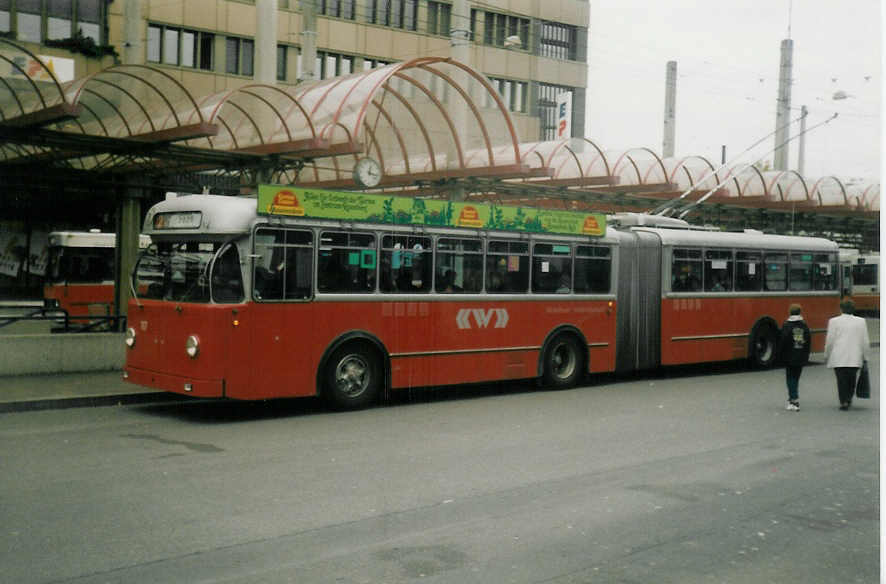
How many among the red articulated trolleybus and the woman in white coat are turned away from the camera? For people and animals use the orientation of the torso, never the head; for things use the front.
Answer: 1

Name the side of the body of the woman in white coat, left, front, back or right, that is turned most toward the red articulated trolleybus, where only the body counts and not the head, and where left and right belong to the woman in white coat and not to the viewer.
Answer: left

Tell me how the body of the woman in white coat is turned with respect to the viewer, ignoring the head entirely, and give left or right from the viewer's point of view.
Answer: facing away from the viewer

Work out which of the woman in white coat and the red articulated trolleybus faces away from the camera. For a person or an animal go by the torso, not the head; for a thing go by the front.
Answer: the woman in white coat

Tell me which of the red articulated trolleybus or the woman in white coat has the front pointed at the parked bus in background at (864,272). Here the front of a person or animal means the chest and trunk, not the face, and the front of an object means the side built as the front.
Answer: the woman in white coat

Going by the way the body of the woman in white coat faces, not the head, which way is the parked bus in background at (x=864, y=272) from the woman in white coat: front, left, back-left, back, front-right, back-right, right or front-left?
front

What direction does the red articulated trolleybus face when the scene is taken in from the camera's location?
facing the viewer and to the left of the viewer

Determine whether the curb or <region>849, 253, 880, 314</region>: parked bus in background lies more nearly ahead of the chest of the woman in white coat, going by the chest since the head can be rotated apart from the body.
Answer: the parked bus in background

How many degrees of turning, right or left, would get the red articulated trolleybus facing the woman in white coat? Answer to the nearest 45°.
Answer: approximately 135° to its left

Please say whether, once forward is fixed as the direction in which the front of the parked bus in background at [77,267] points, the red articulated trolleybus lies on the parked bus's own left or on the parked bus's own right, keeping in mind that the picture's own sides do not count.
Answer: on the parked bus's own left

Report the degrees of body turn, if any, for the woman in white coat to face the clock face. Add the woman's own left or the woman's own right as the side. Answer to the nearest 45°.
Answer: approximately 90° to the woman's own left

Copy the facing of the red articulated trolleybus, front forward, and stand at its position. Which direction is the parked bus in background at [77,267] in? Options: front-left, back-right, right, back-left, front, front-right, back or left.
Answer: right

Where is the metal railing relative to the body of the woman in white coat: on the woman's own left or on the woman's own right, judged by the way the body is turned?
on the woman's own left
